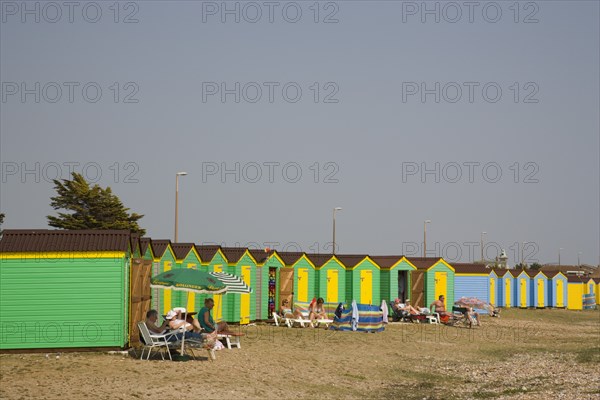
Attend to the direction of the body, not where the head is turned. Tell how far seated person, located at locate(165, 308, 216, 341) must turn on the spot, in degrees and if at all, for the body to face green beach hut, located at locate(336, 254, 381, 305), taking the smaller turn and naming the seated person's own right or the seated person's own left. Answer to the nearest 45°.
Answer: approximately 45° to the seated person's own left

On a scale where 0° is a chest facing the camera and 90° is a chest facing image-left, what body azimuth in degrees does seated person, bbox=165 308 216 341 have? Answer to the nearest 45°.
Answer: approximately 270°

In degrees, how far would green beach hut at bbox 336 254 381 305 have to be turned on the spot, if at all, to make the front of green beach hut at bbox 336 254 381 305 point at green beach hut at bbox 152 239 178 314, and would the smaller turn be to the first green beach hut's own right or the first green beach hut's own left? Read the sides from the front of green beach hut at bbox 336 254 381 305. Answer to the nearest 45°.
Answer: approximately 90° to the first green beach hut's own right

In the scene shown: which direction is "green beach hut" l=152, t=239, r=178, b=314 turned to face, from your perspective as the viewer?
facing the viewer and to the right of the viewer

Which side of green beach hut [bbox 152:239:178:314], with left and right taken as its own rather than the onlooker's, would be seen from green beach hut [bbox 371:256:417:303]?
left

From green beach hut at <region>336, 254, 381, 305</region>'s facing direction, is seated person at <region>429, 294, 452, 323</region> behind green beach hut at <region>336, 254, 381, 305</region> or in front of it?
in front

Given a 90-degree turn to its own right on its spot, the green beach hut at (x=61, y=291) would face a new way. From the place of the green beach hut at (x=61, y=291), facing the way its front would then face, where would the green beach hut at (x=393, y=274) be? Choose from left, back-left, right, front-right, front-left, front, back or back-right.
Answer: back-left

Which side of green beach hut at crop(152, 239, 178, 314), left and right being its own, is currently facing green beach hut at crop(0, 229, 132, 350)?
right

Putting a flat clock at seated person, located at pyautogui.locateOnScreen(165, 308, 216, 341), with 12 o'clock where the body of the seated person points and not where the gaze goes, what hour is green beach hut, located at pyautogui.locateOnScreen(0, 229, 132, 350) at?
The green beach hut is roughly at 6 o'clock from the seated person.

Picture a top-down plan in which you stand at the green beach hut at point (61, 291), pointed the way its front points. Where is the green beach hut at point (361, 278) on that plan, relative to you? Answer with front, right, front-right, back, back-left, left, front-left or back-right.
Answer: front-left

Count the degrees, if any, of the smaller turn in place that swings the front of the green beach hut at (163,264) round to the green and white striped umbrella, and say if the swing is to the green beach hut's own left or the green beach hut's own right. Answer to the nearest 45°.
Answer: approximately 45° to the green beach hut's own right

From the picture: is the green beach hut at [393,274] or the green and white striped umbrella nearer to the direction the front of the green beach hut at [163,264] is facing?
the green and white striped umbrella
